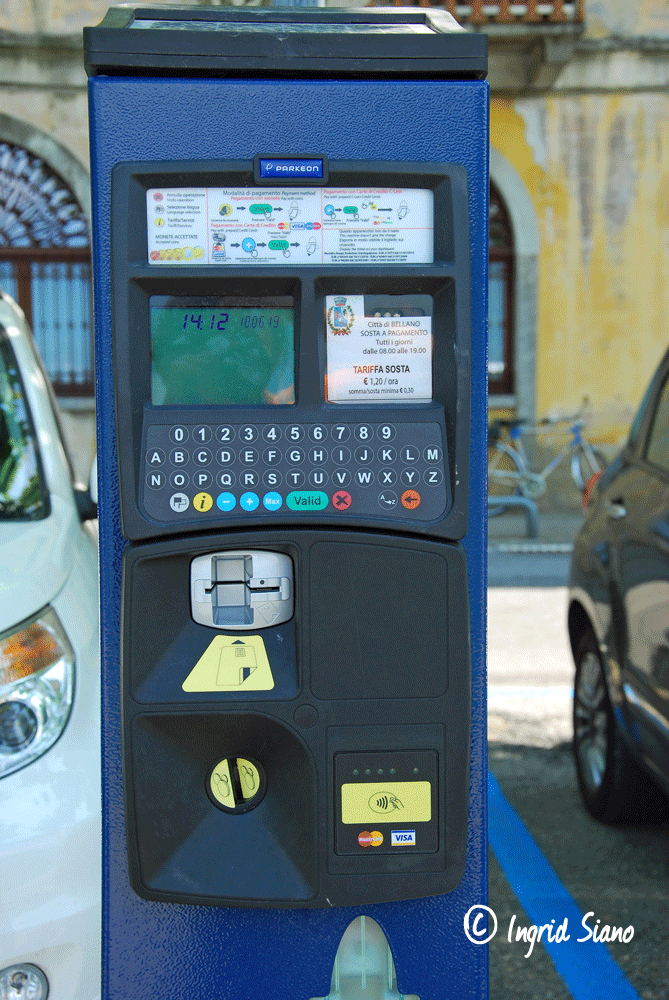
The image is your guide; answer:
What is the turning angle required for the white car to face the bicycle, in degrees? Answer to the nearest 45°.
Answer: approximately 135° to its left

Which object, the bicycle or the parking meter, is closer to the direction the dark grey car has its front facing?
the parking meter

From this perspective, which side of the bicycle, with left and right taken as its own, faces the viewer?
right

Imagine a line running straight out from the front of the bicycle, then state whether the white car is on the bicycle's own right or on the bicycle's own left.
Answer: on the bicycle's own right

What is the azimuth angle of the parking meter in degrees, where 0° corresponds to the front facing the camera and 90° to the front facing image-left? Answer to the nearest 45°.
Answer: approximately 0°

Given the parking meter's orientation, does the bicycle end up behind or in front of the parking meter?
behind
